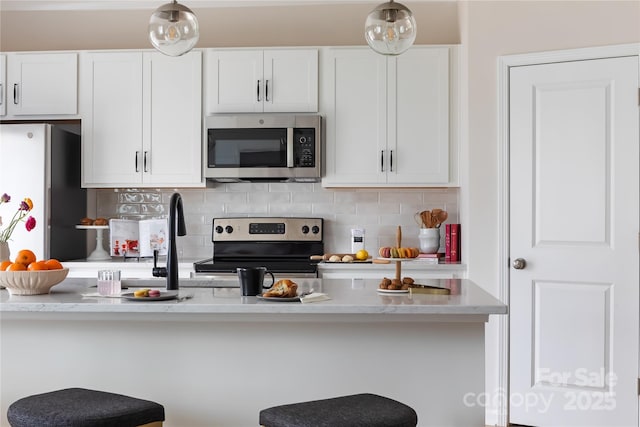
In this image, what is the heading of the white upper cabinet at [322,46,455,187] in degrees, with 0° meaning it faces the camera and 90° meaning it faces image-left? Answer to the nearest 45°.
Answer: approximately 0°

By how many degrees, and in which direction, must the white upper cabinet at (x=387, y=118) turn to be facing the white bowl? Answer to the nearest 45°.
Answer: approximately 45° to its right

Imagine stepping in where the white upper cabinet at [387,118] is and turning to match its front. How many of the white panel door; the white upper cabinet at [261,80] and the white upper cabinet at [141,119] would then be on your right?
2

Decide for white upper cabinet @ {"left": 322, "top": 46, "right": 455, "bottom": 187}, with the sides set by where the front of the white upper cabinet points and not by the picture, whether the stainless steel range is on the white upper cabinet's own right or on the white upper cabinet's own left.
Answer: on the white upper cabinet's own right

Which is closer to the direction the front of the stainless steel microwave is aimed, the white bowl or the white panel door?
the white bowl

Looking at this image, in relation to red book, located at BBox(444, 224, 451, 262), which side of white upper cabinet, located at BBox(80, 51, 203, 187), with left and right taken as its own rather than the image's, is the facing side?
left

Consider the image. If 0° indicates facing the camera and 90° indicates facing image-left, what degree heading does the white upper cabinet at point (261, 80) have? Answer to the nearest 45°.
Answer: approximately 0°

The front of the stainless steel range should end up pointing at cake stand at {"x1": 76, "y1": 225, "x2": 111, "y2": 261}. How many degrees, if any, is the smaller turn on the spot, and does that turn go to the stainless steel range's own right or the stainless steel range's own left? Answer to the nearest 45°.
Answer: approximately 90° to the stainless steel range's own right

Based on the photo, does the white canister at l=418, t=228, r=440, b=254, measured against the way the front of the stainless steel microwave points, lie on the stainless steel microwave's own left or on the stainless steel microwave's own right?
on the stainless steel microwave's own left

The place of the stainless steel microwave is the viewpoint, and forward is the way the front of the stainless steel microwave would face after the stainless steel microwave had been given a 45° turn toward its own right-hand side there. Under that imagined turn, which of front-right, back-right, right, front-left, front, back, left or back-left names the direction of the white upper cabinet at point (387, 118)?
back-left

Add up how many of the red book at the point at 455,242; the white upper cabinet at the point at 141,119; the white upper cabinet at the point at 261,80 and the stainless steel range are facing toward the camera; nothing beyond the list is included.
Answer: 3
